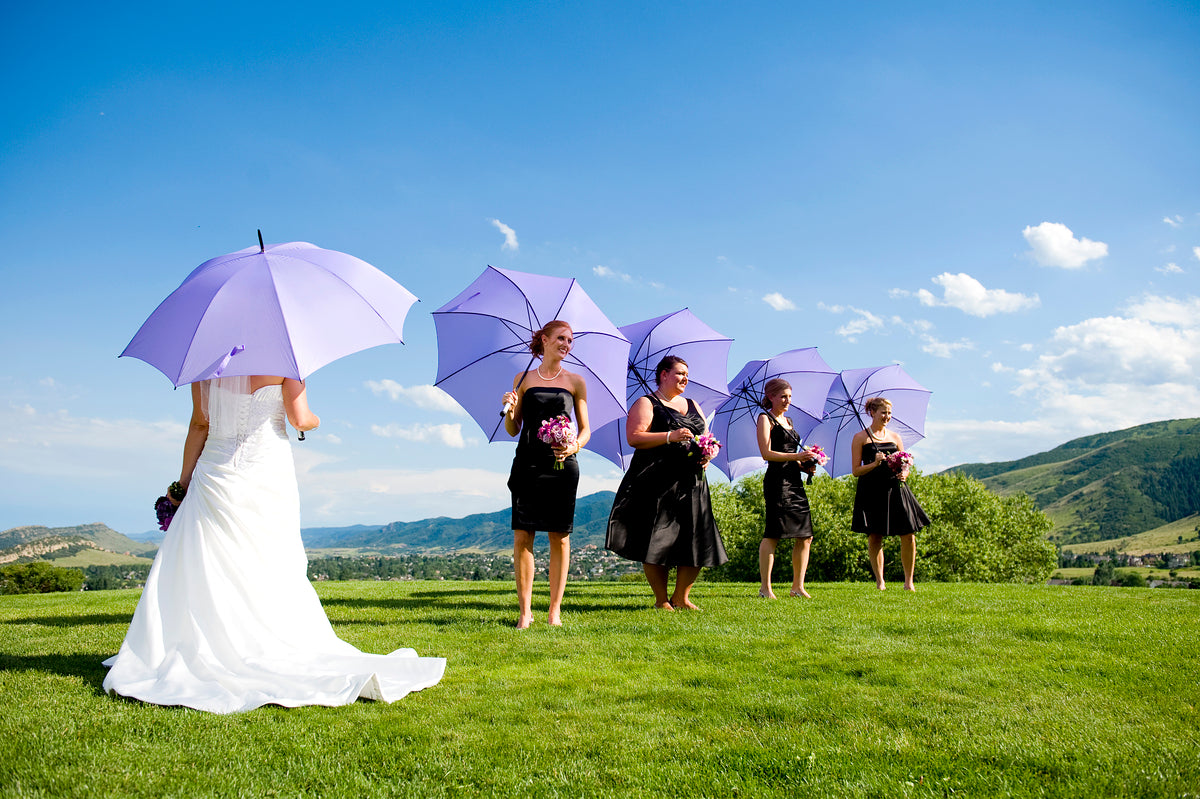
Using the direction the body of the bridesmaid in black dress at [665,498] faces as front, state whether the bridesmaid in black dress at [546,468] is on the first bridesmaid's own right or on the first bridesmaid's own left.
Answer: on the first bridesmaid's own right

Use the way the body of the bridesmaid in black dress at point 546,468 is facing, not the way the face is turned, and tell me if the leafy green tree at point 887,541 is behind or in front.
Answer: behind

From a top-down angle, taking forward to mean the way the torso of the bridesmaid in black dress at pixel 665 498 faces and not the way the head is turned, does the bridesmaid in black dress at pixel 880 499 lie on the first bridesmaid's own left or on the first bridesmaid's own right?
on the first bridesmaid's own left

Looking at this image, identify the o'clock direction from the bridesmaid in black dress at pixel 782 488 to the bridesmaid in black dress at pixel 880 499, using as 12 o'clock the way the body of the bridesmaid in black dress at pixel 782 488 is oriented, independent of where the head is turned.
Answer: the bridesmaid in black dress at pixel 880 499 is roughly at 9 o'clock from the bridesmaid in black dress at pixel 782 488.

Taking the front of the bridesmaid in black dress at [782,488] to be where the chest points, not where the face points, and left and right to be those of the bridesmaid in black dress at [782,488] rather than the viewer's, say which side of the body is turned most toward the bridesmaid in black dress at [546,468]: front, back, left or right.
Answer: right

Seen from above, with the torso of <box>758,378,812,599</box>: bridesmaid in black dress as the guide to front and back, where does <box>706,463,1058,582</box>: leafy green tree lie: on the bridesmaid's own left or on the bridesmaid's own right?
on the bridesmaid's own left

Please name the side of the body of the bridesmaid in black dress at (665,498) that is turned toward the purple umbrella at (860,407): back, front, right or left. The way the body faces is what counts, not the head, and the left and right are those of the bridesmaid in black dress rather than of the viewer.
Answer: left

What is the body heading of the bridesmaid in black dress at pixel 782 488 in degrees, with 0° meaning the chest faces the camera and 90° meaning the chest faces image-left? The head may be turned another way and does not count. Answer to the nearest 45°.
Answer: approximately 315°
